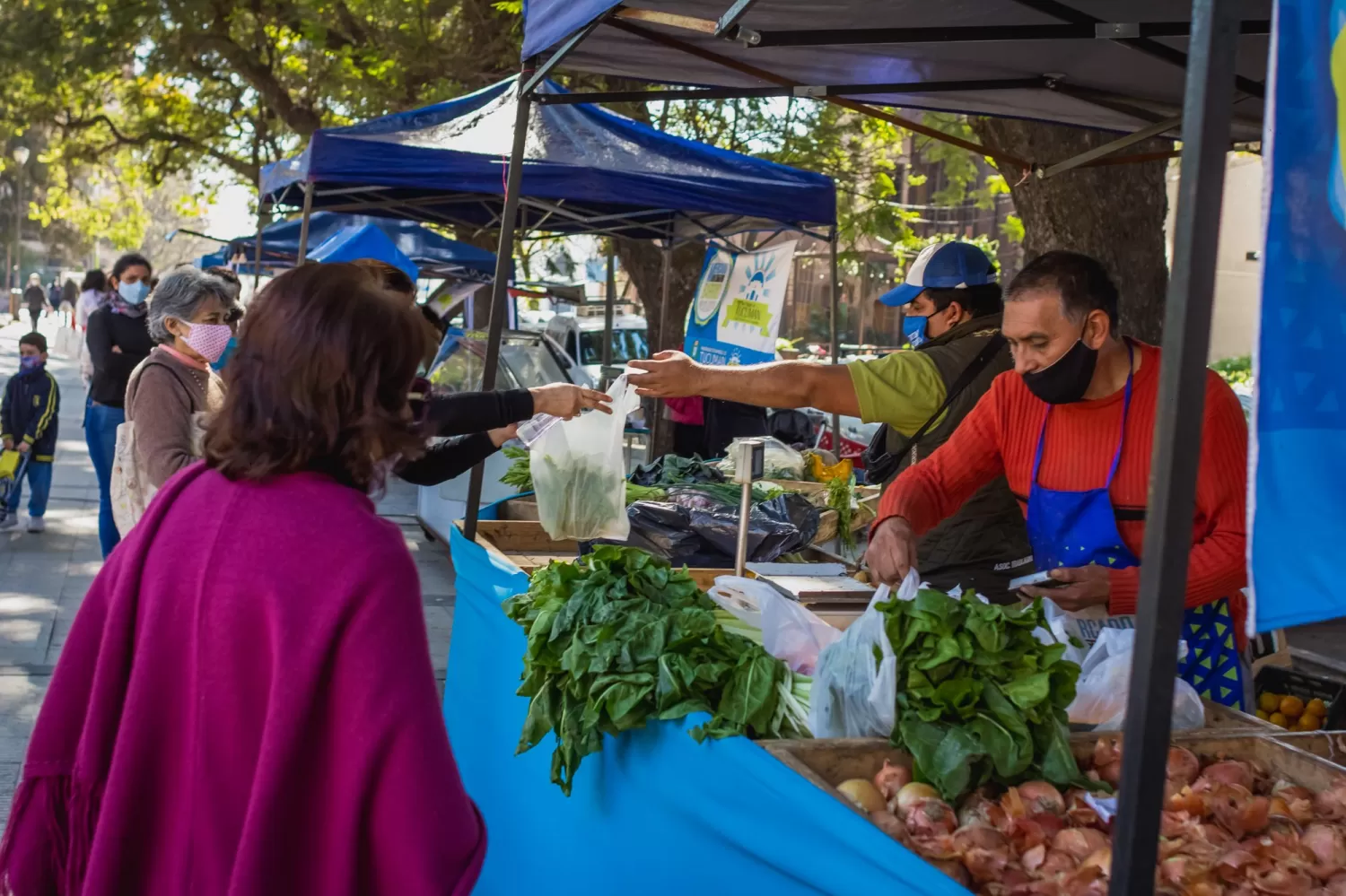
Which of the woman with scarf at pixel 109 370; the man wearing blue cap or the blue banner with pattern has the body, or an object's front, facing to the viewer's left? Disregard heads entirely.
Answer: the man wearing blue cap

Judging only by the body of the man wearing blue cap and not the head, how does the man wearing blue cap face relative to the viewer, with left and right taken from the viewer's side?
facing to the left of the viewer

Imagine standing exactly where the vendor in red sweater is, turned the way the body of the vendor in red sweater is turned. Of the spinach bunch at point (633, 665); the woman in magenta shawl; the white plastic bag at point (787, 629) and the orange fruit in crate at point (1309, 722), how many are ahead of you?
3

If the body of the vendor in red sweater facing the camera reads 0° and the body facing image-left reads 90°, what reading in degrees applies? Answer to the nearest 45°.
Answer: approximately 45°

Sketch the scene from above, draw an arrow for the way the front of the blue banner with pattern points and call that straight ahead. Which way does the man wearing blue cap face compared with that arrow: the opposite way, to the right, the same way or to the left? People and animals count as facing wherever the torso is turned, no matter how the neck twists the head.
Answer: to the right

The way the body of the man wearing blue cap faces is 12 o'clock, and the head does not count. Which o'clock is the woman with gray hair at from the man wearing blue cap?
The woman with gray hair is roughly at 12 o'clock from the man wearing blue cap.

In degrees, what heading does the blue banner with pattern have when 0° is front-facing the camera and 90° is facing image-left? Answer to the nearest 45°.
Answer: approximately 0°

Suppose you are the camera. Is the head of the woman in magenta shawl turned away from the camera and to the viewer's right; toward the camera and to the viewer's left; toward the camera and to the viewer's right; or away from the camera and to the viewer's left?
away from the camera and to the viewer's right

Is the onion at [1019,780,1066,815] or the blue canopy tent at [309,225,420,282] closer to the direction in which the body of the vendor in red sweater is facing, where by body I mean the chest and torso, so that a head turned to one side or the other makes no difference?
the onion

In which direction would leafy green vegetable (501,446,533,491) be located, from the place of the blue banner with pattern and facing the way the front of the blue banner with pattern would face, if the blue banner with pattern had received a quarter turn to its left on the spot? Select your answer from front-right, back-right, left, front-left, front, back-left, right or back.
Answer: back-left
